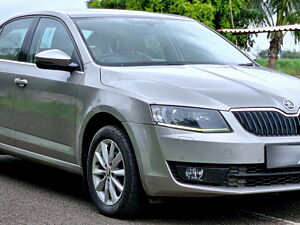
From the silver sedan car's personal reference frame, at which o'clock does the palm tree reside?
The palm tree is roughly at 8 o'clock from the silver sedan car.

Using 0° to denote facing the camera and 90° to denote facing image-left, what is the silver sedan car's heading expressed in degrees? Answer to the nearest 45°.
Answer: approximately 315°

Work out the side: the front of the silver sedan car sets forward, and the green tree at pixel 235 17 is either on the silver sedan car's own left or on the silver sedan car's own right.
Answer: on the silver sedan car's own left

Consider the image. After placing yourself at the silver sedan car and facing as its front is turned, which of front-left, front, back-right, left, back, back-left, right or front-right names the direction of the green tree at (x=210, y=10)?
back-left
